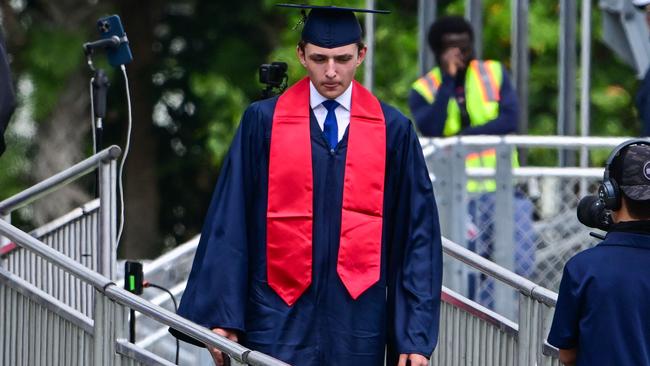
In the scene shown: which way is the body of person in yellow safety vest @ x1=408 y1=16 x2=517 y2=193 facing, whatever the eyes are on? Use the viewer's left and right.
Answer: facing the viewer

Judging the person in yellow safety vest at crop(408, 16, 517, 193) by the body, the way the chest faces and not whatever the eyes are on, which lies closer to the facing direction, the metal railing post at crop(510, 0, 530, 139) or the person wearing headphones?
the person wearing headphones

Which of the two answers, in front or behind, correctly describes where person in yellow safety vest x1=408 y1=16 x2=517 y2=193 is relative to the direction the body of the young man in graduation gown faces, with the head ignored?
behind

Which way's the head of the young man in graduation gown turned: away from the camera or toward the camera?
toward the camera

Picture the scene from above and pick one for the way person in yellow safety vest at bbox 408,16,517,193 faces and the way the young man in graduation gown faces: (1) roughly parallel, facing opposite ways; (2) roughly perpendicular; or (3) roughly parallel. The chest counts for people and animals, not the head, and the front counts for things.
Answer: roughly parallel

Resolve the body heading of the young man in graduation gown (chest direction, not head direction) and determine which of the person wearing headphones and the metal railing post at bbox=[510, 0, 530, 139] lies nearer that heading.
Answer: the person wearing headphones

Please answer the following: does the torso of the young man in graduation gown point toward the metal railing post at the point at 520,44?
no

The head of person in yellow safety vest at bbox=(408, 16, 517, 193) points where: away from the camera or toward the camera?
toward the camera

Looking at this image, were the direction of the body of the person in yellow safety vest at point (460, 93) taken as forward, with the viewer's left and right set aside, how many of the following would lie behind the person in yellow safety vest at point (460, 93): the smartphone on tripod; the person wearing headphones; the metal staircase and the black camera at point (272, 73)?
0

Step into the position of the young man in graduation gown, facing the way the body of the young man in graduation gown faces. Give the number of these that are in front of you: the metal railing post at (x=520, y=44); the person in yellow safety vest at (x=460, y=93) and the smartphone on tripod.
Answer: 0

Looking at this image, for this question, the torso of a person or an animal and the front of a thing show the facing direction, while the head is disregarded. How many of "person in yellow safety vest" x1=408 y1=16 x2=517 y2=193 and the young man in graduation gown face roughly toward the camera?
2
